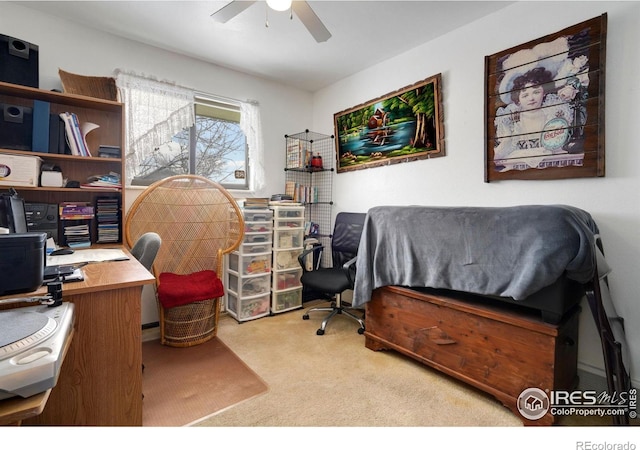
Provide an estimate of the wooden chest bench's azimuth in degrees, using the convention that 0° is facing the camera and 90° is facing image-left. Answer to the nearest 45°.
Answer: approximately 45°

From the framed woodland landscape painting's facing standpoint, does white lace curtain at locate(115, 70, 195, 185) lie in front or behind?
in front

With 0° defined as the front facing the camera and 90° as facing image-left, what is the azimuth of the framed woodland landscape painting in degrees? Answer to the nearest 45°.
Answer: approximately 45°

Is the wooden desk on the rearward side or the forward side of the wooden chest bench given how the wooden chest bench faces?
on the forward side

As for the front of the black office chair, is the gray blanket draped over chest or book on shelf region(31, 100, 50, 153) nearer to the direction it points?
the book on shelf

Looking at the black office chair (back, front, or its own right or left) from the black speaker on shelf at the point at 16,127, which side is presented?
front

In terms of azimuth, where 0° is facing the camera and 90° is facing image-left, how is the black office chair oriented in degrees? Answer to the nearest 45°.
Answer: approximately 45°

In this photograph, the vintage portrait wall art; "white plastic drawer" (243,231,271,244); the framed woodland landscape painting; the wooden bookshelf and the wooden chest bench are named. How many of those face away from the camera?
0

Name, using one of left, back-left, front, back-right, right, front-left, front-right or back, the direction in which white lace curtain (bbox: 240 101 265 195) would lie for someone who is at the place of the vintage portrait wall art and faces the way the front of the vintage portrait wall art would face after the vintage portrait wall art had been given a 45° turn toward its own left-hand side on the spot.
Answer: right

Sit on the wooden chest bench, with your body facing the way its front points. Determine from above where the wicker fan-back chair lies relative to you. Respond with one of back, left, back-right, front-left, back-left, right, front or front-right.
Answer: front-right

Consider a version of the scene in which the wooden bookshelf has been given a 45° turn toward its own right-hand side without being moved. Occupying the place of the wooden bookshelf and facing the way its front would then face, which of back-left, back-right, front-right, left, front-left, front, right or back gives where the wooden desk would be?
front

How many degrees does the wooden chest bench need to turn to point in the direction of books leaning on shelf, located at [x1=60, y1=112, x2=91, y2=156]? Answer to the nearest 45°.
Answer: approximately 45° to its right

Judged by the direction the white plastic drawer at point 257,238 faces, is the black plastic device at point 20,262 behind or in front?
in front

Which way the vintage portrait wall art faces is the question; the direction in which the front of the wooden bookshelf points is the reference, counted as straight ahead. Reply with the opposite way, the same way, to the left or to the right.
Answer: the opposite way

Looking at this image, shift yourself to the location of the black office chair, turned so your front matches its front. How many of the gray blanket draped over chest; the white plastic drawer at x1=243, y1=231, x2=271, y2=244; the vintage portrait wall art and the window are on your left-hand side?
2

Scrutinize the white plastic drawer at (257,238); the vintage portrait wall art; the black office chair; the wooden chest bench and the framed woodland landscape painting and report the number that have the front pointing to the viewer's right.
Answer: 0

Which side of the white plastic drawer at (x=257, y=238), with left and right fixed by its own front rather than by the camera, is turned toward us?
front
